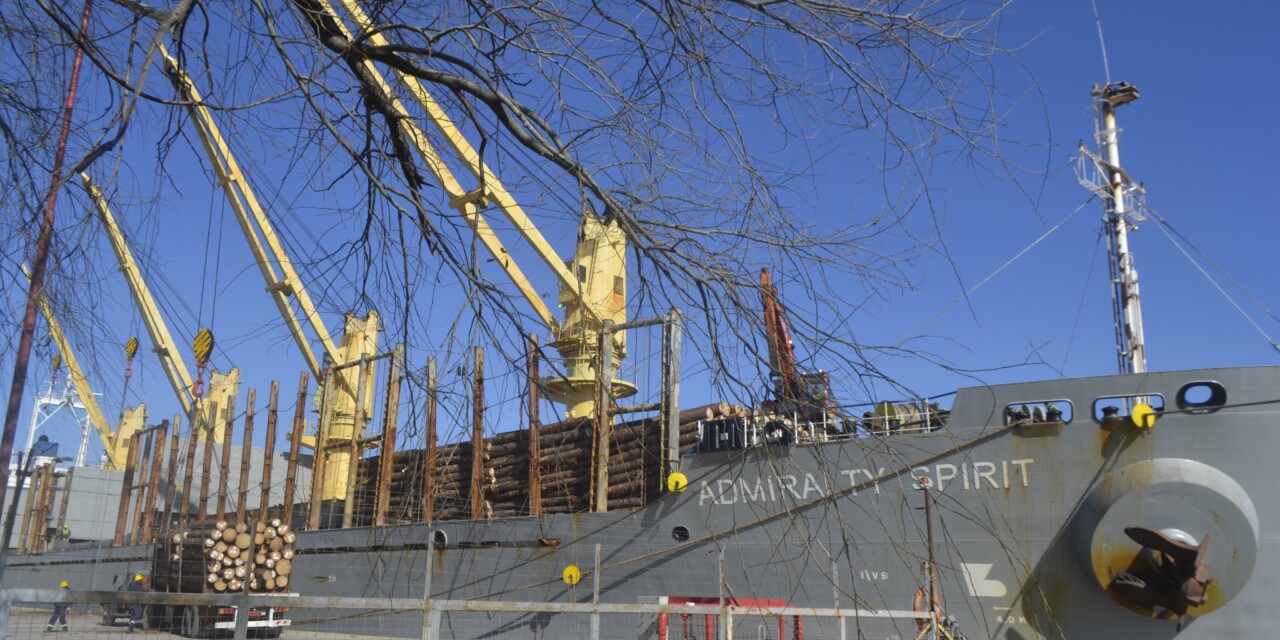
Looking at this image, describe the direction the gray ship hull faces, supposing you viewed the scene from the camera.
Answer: facing the viewer and to the right of the viewer

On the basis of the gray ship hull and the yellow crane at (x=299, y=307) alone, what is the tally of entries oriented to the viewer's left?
1

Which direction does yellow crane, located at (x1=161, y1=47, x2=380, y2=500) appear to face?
to the viewer's left

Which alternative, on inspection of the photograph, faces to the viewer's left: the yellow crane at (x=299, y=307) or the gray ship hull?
the yellow crane
